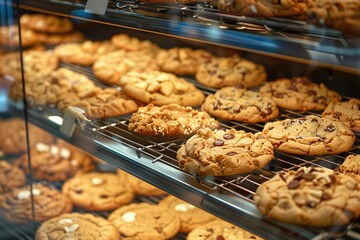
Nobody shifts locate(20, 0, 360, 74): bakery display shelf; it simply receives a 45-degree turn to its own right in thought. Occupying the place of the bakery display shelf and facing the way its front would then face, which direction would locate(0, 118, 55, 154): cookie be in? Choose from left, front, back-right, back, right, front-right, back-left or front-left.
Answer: front-right

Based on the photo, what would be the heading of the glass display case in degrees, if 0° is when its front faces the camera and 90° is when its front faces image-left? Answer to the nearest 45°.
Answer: approximately 45°

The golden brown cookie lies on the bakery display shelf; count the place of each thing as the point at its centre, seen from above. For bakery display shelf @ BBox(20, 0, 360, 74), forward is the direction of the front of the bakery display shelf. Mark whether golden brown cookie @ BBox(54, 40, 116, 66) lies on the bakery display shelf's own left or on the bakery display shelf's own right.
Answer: on the bakery display shelf's own right
